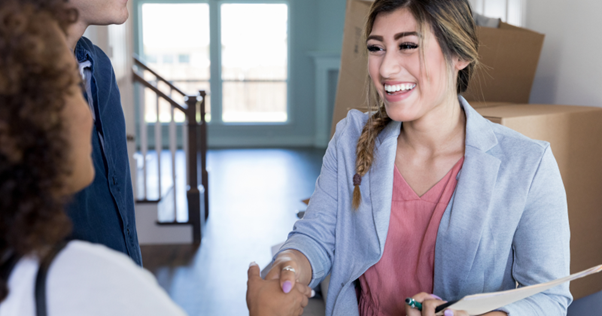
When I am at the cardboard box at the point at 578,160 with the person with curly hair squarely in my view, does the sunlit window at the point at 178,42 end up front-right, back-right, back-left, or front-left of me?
back-right

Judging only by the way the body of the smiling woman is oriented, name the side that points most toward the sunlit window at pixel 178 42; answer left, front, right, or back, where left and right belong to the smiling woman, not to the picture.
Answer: right

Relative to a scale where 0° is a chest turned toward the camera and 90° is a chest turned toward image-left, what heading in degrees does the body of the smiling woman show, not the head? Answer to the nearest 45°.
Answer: approximately 45°

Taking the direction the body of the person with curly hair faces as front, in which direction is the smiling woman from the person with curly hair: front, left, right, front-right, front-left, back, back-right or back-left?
front

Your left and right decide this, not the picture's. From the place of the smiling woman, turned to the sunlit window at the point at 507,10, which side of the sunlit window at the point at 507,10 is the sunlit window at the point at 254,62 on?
left

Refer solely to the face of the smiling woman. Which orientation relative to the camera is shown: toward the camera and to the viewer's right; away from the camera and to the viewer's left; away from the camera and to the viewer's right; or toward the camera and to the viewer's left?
toward the camera and to the viewer's left

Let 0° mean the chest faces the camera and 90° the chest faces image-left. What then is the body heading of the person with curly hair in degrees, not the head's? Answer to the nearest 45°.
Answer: approximately 225°

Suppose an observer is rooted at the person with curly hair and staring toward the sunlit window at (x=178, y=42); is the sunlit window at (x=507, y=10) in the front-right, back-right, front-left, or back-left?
front-right

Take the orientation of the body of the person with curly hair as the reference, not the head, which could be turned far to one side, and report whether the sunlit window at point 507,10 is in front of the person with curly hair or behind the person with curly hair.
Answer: in front

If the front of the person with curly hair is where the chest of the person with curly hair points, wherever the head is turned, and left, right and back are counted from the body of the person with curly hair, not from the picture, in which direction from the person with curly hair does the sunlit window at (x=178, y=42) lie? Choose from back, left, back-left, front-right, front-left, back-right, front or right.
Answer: front-left

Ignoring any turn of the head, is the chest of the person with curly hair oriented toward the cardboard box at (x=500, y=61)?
yes

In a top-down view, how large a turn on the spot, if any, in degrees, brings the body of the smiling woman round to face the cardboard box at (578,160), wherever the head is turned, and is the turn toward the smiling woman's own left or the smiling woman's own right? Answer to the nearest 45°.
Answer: approximately 180°

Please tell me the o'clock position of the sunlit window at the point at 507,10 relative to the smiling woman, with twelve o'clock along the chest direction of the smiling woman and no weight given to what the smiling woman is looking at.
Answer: The sunlit window is roughly at 5 o'clock from the smiling woman.

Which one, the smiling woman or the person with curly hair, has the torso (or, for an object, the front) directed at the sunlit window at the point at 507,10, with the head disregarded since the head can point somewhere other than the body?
the person with curly hair

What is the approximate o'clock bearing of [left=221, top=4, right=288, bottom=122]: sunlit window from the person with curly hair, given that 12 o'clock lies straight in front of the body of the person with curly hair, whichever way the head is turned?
The sunlit window is roughly at 11 o'clock from the person with curly hair.

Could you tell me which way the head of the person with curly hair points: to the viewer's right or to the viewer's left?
to the viewer's right
